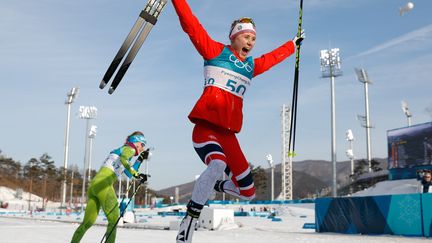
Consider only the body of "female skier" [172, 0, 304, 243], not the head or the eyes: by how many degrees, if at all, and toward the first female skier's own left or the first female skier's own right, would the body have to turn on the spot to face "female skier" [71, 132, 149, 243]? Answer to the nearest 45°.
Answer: approximately 180°

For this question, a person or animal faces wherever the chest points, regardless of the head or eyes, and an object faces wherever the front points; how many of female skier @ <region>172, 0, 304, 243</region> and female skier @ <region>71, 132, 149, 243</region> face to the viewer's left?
0

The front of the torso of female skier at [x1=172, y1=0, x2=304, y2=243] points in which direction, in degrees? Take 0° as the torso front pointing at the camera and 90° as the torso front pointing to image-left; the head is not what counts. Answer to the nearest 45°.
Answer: approximately 315°

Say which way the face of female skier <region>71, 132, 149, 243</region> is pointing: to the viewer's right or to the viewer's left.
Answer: to the viewer's right

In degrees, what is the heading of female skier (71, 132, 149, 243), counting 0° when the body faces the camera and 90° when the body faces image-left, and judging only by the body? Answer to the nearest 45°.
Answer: approximately 270°
